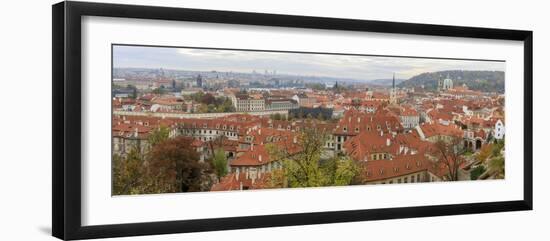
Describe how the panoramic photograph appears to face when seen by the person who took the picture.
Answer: facing the viewer and to the right of the viewer
